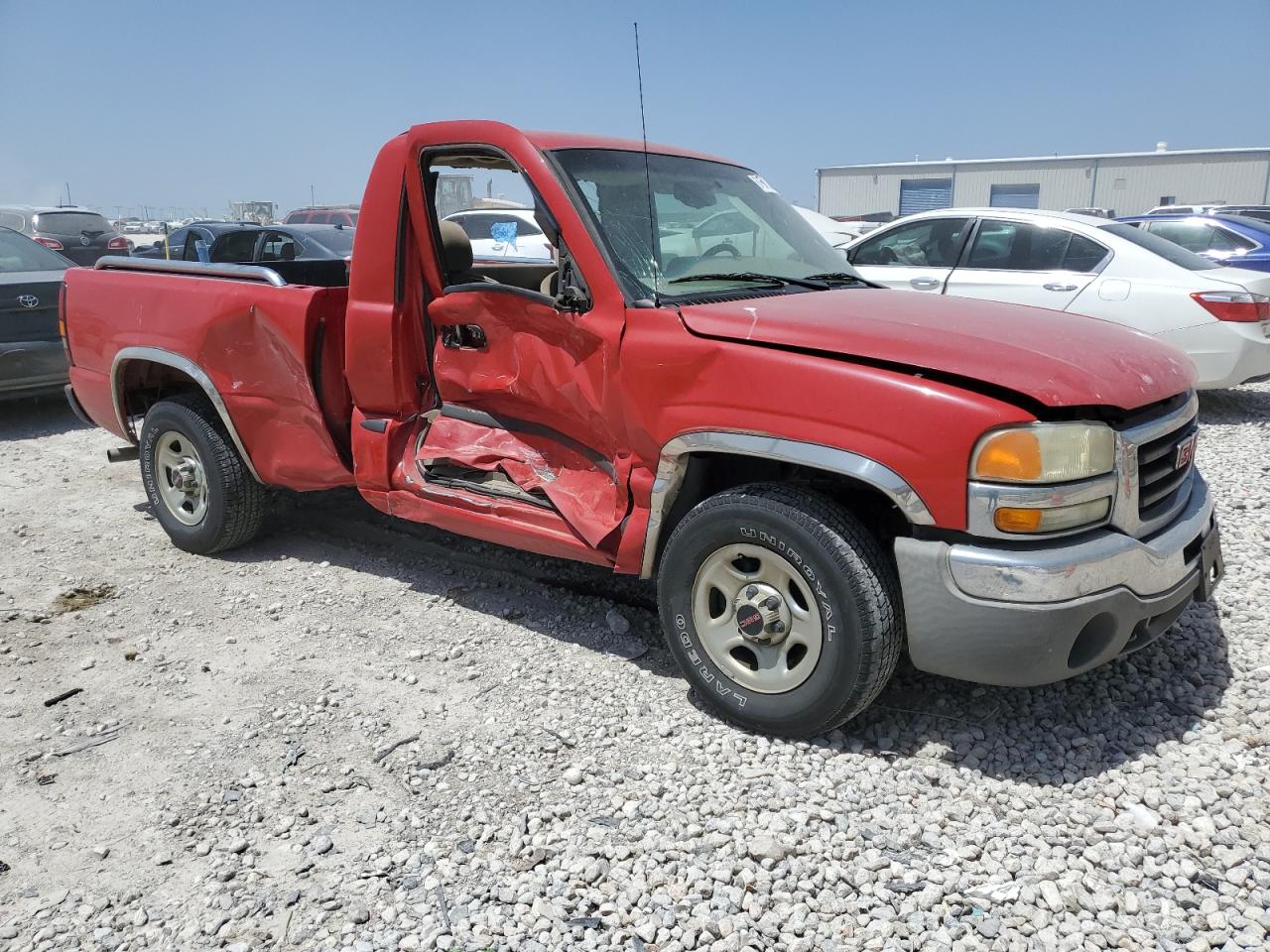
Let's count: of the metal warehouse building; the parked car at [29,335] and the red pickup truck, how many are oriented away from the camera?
1

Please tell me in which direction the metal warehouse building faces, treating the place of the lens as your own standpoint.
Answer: facing the viewer

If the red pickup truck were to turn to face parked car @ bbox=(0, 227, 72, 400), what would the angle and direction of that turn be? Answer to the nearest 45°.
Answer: approximately 180°

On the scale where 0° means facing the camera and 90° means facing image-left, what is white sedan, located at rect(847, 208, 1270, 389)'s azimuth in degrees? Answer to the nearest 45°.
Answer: approximately 135°

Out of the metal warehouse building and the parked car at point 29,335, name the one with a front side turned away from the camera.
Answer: the parked car

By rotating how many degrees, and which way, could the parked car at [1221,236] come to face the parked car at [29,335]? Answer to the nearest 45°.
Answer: approximately 90° to its left

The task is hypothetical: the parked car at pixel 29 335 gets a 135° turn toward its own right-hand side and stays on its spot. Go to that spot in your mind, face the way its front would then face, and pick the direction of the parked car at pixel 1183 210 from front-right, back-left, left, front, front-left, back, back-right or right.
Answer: front-left

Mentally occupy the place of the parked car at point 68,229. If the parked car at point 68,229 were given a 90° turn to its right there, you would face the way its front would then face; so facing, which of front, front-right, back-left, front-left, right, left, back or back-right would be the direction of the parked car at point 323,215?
front

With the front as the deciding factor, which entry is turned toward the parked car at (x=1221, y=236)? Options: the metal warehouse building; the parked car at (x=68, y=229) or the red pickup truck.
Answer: the metal warehouse building

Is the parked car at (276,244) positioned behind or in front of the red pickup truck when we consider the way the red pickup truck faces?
behind

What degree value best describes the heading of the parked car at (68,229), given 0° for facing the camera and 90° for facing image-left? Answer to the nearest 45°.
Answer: approximately 135°

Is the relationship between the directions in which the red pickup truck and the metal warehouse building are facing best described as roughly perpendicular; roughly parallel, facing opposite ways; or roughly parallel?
roughly perpendicular

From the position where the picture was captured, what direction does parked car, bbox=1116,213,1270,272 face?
facing away from the viewer and to the left of the viewer

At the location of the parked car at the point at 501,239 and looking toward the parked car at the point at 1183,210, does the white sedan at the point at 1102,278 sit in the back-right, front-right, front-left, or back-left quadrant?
front-right

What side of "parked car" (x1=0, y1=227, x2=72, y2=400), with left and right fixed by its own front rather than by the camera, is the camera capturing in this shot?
back

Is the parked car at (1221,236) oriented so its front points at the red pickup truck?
no

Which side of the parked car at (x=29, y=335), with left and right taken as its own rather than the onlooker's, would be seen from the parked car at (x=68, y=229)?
front

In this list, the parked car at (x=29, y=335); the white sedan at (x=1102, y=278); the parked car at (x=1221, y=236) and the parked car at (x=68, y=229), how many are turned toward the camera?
0
